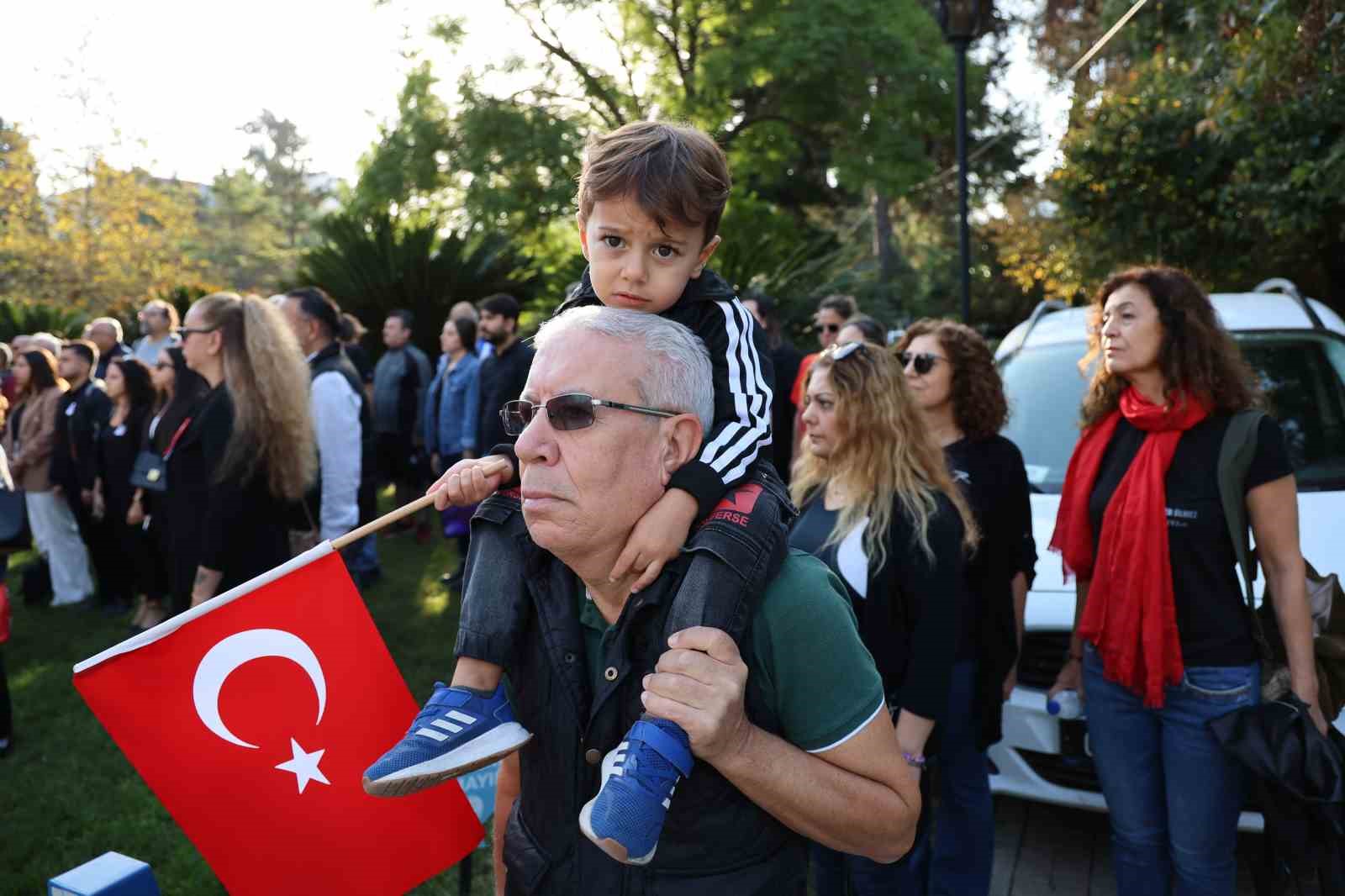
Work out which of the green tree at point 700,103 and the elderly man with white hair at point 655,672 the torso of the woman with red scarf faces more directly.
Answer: the elderly man with white hair

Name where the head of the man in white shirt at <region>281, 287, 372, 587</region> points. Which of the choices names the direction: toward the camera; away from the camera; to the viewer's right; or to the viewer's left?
to the viewer's left

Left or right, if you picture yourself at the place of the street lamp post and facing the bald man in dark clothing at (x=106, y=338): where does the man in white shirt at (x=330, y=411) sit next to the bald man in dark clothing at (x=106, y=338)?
left

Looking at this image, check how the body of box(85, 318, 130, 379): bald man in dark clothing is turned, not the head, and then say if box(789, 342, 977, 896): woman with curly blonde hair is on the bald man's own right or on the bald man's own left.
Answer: on the bald man's own left

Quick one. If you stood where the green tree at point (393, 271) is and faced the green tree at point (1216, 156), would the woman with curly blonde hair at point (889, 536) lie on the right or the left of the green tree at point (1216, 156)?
right

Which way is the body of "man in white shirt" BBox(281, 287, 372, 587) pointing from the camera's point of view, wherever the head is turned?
to the viewer's left

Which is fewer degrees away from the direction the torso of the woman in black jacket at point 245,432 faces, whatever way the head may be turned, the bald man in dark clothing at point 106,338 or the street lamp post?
the bald man in dark clothing

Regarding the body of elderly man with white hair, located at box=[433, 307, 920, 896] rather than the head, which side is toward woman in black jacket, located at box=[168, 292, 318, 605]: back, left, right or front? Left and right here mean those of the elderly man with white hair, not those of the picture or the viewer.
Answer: right

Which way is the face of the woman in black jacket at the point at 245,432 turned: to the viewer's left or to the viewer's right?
to the viewer's left

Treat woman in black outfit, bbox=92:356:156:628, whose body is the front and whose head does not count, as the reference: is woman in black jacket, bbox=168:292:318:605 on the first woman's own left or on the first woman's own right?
on the first woman's own left

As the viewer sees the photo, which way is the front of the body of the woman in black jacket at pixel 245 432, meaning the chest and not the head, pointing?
to the viewer's left
